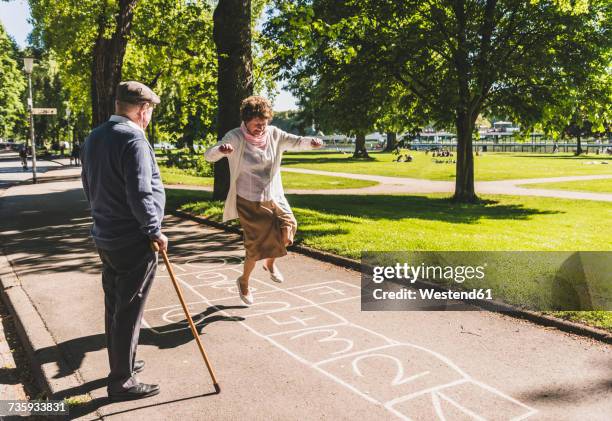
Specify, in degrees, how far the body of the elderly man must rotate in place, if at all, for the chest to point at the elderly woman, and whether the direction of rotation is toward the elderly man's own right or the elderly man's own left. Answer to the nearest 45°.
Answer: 0° — they already face them

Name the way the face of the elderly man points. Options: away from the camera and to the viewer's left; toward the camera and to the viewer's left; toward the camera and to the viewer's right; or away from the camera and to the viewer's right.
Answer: away from the camera and to the viewer's right

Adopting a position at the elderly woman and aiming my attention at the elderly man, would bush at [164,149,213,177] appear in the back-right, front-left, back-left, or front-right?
back-right

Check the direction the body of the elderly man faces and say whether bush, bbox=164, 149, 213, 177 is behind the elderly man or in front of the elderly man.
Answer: in front

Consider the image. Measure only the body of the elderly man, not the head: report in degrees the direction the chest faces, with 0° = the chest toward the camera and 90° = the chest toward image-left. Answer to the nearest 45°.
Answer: approximately 225°

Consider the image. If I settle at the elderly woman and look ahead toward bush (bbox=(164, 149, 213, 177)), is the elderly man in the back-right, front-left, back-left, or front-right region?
back-left
